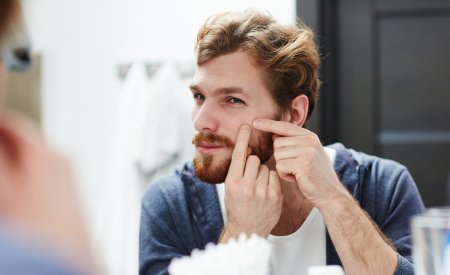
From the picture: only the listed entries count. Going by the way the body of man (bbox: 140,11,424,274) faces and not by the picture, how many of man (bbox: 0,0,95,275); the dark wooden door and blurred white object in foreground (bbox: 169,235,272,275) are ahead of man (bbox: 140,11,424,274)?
2

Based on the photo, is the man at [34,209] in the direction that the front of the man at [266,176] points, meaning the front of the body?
yes

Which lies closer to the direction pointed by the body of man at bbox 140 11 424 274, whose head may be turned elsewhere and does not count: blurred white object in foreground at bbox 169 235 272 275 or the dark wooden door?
the blurred white object in foreground

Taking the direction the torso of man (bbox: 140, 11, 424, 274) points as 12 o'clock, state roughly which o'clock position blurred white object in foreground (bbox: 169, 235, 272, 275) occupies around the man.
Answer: The blurred white object in foreground is roughly at 12 o'clock from the man.

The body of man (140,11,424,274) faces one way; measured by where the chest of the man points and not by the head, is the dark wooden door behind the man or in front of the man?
behind

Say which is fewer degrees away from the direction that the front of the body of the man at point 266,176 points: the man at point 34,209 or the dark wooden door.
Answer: the man

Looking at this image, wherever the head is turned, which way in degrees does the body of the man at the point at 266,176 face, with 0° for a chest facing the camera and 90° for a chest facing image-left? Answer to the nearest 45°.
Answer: approximately 0°
